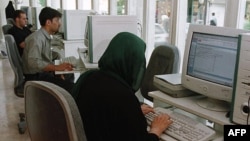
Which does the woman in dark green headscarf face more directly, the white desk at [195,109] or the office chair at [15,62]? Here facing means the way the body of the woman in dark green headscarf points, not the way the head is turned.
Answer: the white desk

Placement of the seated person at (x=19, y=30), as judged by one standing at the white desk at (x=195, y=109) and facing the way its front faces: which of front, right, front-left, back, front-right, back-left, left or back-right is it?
right

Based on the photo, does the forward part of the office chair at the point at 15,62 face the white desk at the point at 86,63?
yes

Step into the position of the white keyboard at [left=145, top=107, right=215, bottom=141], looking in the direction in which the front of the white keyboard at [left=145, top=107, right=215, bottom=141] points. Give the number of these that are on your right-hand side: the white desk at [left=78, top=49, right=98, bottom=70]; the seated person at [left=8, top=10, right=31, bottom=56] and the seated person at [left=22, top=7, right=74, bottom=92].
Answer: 3

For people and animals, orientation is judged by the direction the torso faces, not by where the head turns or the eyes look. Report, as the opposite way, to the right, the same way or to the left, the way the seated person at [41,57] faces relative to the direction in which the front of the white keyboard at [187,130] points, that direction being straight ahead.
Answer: the opposite way

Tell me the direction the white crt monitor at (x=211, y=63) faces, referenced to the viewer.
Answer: facing the viewer and to the left of the viewer

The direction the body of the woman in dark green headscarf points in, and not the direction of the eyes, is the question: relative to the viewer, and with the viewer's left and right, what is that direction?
facing away from the viewer and to the right of the viewer

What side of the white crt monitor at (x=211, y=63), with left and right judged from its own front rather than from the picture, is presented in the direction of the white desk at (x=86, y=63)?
right

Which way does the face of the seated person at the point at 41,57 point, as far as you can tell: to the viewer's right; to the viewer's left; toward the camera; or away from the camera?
to the viewer's right

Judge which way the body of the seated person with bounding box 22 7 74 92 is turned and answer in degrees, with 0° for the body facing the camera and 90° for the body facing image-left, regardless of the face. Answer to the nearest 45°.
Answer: approximately 270°

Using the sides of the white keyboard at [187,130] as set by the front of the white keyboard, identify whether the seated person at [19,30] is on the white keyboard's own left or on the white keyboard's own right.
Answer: on the white keyboard's own right

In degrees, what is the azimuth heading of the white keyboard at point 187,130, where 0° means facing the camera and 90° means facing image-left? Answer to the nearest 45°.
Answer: approximately 45°

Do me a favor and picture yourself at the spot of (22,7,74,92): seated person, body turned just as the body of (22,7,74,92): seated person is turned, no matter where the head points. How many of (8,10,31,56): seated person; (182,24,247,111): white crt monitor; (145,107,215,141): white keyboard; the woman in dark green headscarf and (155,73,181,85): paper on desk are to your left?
1

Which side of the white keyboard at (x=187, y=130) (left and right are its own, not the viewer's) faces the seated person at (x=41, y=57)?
right

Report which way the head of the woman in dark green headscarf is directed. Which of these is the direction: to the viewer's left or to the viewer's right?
to the viewer's right
